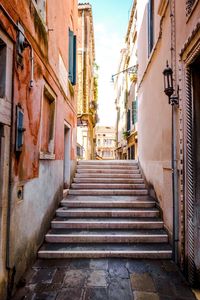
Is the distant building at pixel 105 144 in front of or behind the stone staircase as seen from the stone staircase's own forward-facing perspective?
behind

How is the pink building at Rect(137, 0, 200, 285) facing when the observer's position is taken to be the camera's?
facing to the left of the viewer

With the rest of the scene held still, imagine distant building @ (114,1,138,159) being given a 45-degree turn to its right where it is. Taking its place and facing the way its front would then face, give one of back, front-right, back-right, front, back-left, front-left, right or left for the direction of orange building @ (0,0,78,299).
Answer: back-left

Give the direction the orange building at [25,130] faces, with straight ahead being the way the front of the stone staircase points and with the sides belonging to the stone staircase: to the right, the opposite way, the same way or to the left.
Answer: to the left

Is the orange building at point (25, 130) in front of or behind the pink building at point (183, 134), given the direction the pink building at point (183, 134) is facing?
in front

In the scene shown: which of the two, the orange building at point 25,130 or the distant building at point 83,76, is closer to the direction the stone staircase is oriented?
the orange building

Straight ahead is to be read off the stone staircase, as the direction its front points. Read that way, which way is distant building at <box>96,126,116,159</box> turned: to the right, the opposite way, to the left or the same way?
the same way

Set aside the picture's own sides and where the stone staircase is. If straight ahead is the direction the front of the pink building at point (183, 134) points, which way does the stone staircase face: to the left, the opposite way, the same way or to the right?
to the left

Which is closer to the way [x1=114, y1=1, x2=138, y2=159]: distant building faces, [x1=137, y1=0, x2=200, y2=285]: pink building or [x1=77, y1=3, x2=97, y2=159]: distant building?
the distant building

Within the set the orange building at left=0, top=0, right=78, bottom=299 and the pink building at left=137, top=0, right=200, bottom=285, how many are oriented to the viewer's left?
1

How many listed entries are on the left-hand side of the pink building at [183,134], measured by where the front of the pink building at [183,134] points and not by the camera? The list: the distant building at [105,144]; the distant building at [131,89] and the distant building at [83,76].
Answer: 0

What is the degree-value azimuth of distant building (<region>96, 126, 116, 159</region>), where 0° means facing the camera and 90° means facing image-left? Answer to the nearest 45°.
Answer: approximately 0°

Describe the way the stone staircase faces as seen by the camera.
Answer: facing the viewer

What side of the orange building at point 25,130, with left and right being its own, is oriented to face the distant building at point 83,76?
left

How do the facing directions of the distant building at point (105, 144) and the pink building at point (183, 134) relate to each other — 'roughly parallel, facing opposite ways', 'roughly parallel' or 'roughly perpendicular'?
roughly perpendicular

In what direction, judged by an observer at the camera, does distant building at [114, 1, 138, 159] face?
facing to the left of the viewer

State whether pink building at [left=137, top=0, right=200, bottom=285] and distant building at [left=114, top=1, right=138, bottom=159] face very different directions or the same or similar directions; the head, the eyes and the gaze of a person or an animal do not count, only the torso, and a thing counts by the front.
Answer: same or similar directions
